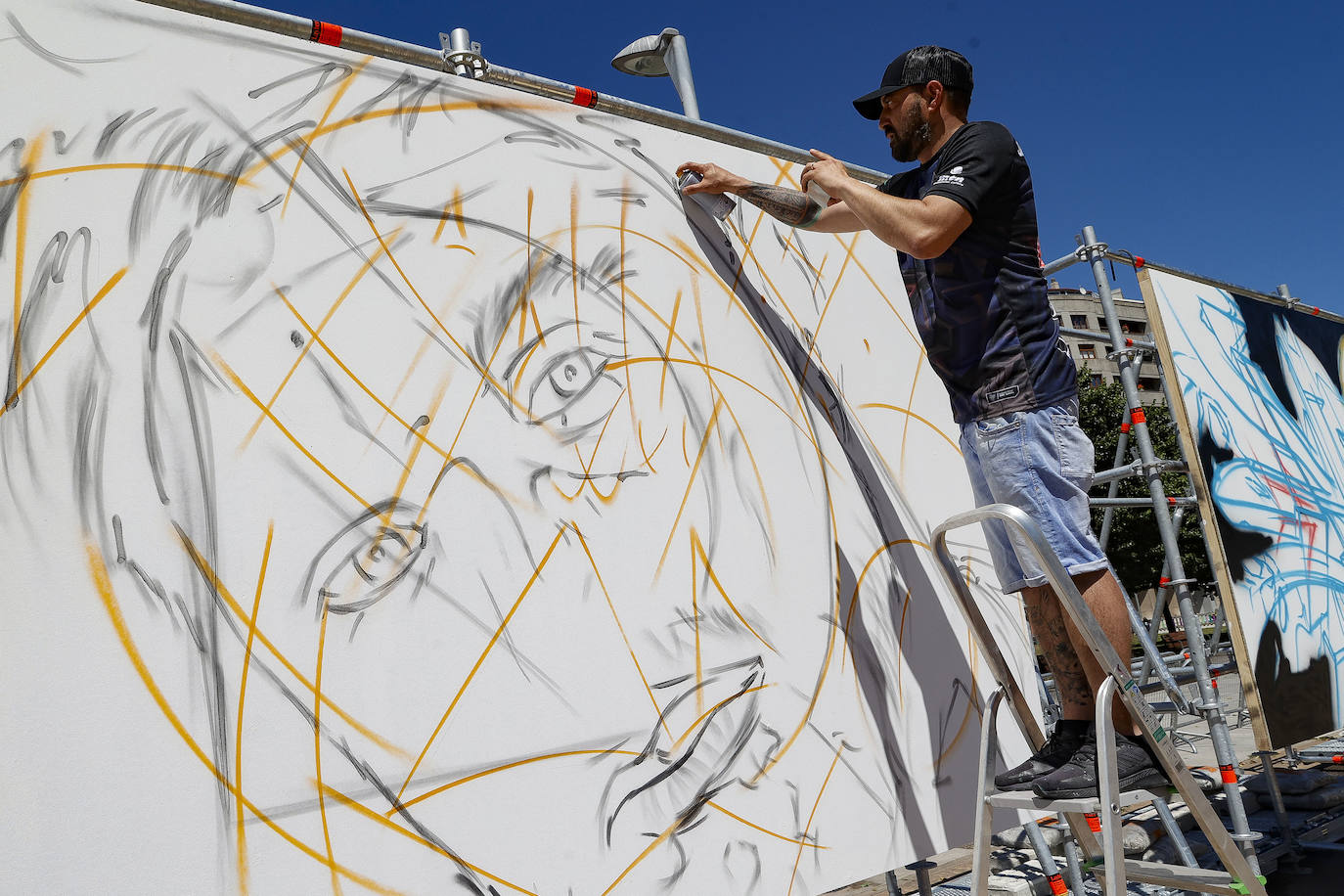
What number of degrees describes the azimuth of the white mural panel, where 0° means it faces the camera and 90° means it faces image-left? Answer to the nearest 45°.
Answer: approximately 315°

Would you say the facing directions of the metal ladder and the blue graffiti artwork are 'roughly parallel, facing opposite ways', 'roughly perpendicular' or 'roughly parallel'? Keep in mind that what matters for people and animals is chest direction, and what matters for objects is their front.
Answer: roughly perpendicular

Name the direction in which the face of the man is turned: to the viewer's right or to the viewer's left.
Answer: to the viewer's left

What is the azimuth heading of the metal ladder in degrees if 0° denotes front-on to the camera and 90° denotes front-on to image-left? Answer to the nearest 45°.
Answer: approximately 225°

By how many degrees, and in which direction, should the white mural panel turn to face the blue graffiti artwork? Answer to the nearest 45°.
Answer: approximately 90° to its left

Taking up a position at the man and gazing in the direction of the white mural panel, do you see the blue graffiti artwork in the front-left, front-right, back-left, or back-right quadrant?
back-right

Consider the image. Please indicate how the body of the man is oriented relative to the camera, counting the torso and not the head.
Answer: to the viewer's left

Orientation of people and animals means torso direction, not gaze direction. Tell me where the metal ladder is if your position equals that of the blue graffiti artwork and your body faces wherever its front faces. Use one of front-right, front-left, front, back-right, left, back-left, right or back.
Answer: front-right

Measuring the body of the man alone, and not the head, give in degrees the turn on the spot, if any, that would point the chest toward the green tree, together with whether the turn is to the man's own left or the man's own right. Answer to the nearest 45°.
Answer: approximately 90° to the man's own right
